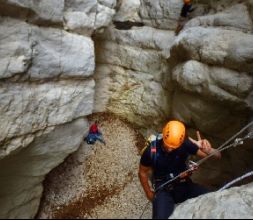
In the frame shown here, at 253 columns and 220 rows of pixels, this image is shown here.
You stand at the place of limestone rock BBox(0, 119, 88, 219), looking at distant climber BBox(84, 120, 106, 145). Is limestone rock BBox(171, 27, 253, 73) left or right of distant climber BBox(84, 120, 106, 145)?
right

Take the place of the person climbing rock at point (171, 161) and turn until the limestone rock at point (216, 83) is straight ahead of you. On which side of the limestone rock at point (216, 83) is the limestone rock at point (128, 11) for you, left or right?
left

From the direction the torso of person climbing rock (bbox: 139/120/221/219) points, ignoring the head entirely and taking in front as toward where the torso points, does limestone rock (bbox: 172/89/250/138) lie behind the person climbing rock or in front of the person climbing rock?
behind

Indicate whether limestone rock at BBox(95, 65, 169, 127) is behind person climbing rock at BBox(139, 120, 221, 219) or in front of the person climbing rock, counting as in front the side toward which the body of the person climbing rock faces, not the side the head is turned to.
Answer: behind

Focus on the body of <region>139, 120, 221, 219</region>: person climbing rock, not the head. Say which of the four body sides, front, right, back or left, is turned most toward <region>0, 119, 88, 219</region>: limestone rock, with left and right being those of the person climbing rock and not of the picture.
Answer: right

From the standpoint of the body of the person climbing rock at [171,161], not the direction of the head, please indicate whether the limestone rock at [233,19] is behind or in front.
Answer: behind

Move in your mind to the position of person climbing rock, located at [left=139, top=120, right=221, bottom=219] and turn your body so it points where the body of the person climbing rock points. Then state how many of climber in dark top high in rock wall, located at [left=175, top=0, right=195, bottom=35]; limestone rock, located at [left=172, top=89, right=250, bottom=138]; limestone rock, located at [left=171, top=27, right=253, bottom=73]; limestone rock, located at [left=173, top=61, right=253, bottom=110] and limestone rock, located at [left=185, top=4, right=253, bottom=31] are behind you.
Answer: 5

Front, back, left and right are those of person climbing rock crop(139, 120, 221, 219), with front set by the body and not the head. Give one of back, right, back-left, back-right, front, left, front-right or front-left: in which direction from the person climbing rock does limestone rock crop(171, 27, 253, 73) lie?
back

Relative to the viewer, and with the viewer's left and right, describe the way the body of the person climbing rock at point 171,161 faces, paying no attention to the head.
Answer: facing the viewer
